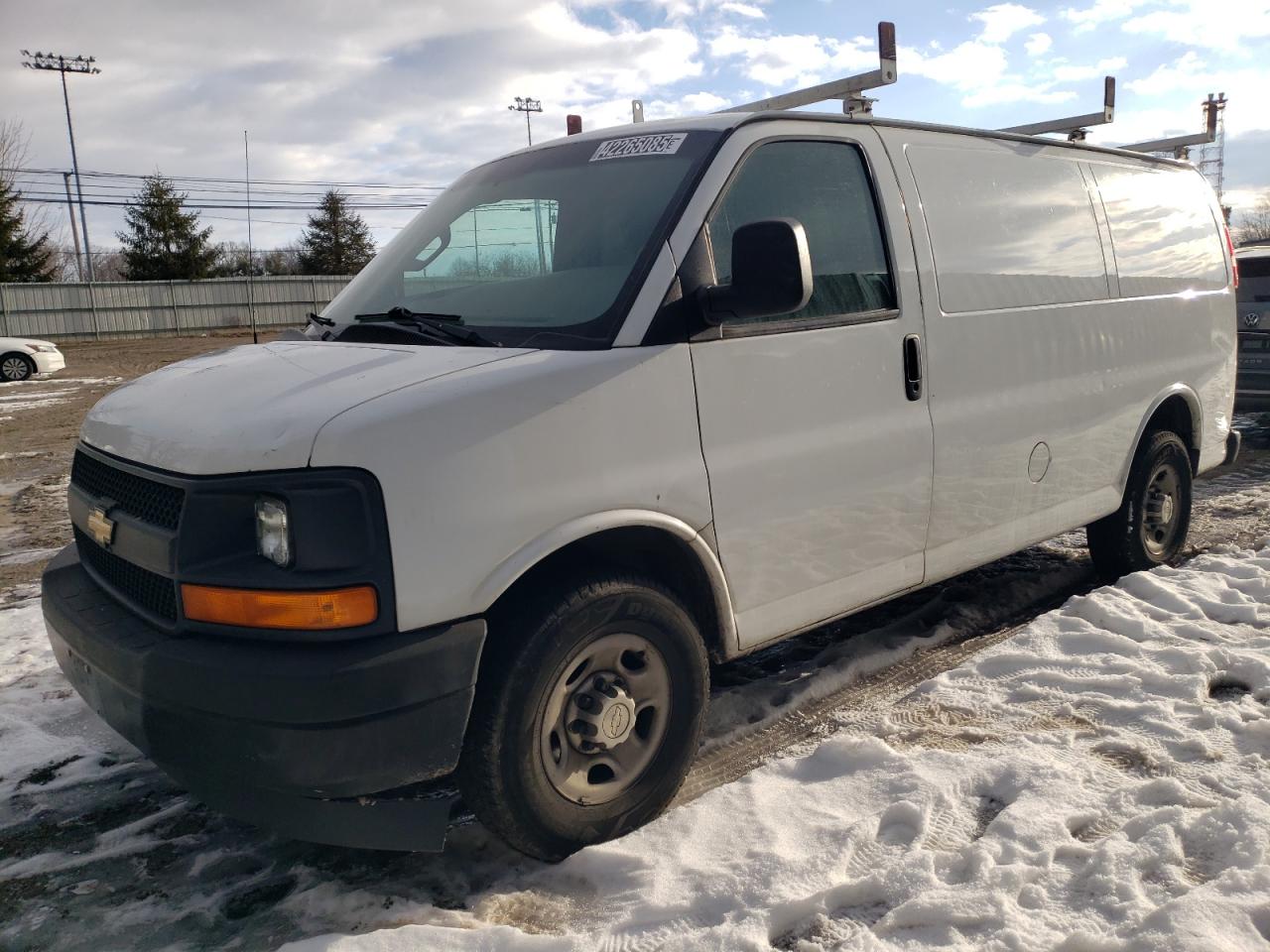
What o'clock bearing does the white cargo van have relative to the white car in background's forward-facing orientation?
The white cargo van is roughly at 3 o'clock from the white car in background.

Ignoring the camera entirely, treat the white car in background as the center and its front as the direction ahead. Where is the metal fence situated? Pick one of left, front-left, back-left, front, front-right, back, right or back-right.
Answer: left

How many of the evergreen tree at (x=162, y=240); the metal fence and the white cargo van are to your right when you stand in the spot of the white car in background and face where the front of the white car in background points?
1

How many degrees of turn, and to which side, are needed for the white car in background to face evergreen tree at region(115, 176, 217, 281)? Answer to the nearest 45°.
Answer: approximately 90° to its left

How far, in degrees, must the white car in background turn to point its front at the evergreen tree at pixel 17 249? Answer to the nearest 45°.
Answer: approximately 90° to its left

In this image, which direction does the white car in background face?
to the viewer's right

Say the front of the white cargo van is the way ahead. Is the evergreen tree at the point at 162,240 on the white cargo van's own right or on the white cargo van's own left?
on the white cargo van's own right

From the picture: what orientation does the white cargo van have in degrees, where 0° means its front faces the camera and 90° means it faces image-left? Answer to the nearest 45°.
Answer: approximately 45°

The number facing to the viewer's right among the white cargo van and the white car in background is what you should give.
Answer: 1
